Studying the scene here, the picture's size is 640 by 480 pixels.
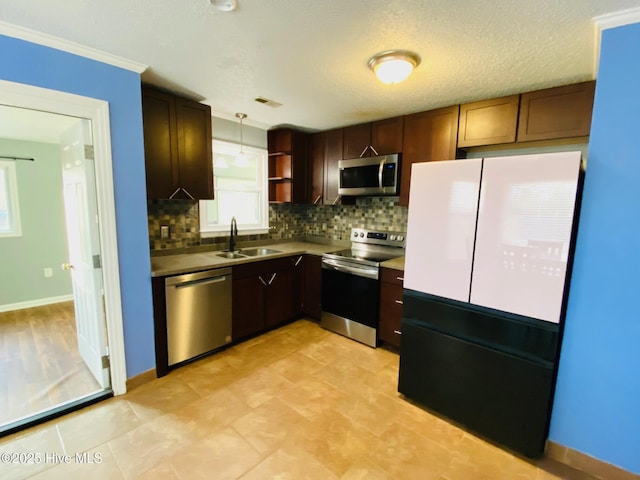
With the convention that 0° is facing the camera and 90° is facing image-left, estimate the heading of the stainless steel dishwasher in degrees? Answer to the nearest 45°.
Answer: approximately 315°

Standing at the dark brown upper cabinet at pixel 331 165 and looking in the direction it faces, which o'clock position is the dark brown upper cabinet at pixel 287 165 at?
the dark brown upper cabinet at pixel 287 165 is roughly at 2 o'clock from the dark brown upper cabinet at pixel 331 165.

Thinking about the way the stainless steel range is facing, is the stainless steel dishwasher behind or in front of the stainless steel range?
in front

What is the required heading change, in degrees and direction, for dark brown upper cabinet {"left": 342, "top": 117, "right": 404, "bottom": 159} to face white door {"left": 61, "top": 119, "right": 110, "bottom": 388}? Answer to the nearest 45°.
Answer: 0° — it already faces it

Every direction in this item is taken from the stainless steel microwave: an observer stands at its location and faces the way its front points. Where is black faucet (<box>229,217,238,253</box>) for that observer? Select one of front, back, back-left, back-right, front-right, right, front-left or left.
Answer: front-right

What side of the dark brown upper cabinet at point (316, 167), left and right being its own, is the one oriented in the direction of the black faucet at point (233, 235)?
right

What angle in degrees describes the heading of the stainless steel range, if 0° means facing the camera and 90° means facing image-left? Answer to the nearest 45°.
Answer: approximately 45°
